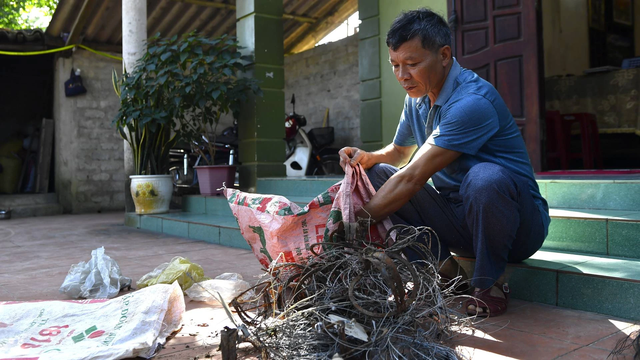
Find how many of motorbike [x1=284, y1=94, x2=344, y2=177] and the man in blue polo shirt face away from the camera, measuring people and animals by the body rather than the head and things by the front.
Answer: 0

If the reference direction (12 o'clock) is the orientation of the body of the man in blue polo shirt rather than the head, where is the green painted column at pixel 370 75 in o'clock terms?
The green painted column is roughly at 4 o'clock from the man in blue polo shirt.

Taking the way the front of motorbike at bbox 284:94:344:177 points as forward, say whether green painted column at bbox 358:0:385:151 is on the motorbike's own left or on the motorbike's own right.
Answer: on the motorbike's own left

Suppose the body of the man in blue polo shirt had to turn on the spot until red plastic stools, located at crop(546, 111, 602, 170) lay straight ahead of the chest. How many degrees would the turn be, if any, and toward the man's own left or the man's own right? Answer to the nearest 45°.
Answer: approximately 135° to the man's own right

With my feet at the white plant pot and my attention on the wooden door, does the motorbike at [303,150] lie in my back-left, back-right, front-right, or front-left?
front-left

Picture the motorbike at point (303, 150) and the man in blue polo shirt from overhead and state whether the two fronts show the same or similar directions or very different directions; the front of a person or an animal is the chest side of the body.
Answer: same or similar directions

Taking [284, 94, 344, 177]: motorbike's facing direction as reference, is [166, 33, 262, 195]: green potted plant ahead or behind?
ahead

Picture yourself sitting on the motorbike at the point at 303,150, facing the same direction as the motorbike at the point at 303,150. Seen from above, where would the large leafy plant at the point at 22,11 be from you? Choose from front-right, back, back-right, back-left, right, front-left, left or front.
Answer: right

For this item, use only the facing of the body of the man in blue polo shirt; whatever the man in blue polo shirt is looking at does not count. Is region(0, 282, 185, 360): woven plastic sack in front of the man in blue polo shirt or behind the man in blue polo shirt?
in front

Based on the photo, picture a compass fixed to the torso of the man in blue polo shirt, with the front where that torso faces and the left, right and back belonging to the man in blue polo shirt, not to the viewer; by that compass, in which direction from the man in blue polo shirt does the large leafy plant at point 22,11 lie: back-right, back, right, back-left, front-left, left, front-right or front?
right

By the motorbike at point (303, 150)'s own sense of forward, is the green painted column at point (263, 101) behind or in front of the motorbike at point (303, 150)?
in front

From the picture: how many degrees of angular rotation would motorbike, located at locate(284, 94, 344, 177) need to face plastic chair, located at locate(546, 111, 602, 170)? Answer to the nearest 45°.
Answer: approximately 90° to its left

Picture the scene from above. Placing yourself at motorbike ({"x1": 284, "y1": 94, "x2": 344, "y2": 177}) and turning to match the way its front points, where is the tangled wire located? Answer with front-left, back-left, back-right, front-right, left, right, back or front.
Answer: front-left
